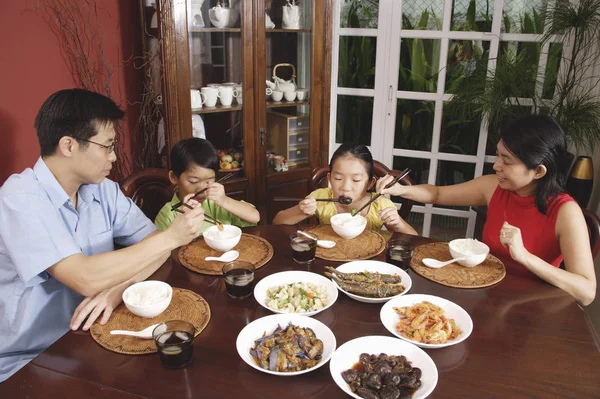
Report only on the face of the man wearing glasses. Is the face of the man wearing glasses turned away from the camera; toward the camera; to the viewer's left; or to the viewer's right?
to the viewer's right

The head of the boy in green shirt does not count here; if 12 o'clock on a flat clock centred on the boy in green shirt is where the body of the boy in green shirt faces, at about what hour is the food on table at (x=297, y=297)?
The food on table is roughly at 1 o'clock from the boy in green shirt.

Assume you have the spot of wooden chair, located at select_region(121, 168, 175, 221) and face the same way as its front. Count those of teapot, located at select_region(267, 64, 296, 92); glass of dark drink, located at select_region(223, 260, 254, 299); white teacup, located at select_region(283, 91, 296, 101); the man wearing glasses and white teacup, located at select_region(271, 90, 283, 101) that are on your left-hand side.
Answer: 3

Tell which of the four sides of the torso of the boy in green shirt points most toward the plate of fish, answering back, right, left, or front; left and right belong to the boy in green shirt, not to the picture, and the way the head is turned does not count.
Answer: front

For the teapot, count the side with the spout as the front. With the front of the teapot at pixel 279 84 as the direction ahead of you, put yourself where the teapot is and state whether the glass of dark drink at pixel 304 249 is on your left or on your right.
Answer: on your left

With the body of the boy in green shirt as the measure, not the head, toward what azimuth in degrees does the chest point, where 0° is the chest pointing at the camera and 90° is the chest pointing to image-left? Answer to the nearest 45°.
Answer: approximately 315°

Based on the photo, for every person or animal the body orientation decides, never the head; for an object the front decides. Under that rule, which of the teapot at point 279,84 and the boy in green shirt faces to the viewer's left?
the teapot

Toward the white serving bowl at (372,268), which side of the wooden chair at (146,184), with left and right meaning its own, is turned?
front

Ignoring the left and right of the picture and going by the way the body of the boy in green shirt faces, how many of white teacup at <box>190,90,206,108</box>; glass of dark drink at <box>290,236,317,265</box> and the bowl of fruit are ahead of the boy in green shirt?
1

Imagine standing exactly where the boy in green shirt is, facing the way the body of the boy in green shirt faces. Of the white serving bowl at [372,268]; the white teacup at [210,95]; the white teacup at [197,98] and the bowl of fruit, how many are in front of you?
1

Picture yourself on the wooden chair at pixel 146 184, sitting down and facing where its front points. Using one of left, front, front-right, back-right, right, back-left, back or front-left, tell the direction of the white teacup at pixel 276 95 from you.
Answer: left

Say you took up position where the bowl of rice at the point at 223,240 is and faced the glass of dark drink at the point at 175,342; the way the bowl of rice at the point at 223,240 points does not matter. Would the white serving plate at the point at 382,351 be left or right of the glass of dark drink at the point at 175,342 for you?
left
